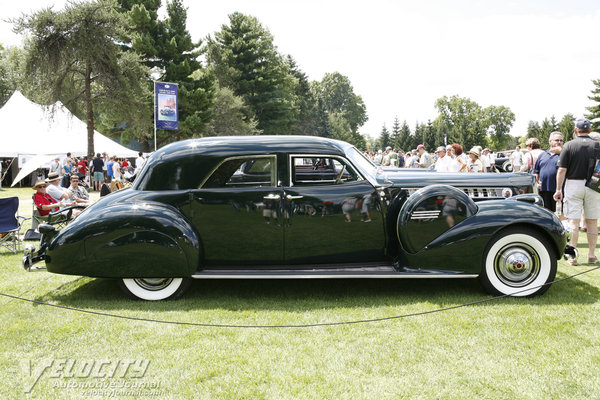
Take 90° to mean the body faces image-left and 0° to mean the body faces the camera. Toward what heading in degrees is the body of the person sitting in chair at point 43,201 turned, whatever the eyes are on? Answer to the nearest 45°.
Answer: approximately 315°

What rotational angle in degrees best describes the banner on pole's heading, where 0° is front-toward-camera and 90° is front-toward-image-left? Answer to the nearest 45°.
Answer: approximately 0°

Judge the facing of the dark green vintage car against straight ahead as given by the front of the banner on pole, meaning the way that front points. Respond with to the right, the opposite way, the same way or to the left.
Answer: to the left

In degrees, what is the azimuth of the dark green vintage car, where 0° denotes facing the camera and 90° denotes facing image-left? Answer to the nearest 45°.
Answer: approximately 270°

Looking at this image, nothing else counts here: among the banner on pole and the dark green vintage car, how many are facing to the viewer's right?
1

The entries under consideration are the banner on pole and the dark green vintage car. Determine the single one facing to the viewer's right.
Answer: the dark green vintage car

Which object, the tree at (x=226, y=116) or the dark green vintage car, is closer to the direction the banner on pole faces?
the dark green vintage car

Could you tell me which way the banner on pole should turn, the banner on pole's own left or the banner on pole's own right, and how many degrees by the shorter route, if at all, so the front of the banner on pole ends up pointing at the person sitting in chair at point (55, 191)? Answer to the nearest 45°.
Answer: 0° — it already faces them
